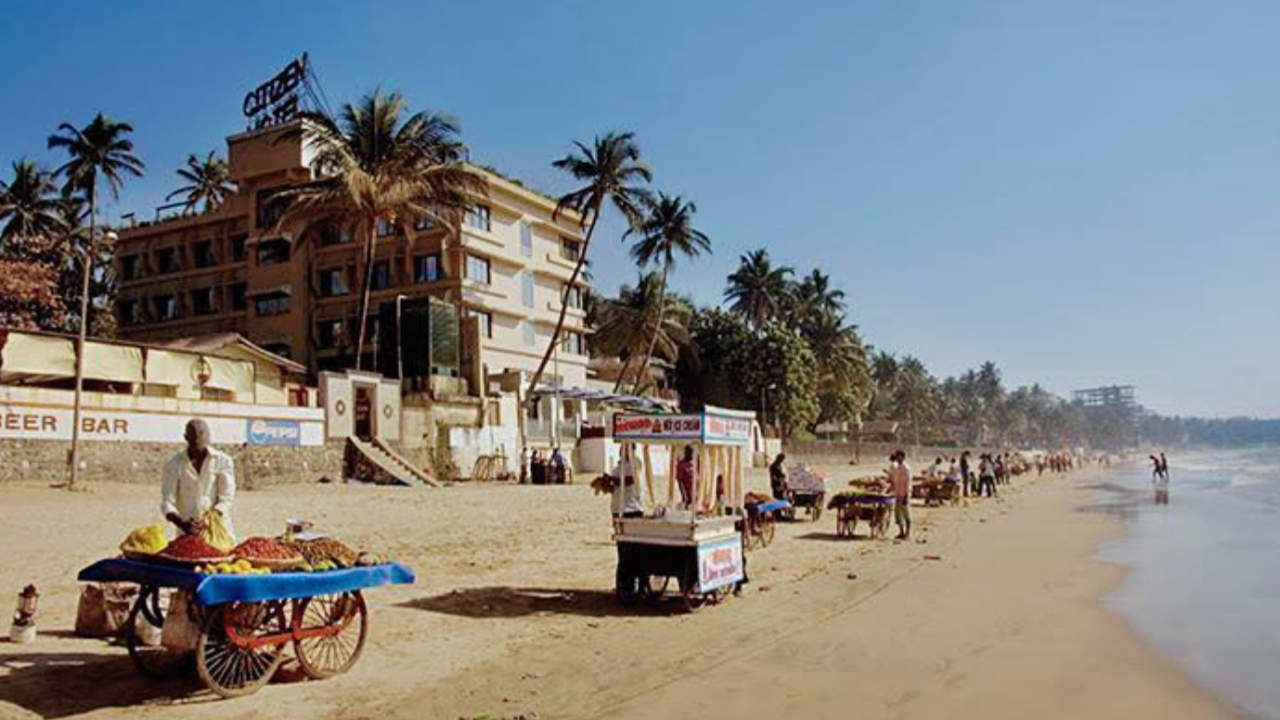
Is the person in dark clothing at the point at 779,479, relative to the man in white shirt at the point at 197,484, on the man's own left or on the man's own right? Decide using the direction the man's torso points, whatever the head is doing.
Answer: on the man's own left

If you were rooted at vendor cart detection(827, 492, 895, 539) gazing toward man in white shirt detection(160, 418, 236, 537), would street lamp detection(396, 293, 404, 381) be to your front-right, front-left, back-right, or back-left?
back-right

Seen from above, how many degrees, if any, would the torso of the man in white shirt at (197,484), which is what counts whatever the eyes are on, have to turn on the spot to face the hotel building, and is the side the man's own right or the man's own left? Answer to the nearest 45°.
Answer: approximately 180°

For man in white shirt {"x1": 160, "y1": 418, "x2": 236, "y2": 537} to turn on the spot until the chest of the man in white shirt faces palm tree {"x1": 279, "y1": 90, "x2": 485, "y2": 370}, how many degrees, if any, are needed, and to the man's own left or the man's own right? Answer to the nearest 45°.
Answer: approximately 180°

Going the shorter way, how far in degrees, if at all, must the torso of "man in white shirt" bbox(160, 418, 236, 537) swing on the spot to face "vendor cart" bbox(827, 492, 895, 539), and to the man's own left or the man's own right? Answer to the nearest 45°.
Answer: approximately 135° to the man's own left

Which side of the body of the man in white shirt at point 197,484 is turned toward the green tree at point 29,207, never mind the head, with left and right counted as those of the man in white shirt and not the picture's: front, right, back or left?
back

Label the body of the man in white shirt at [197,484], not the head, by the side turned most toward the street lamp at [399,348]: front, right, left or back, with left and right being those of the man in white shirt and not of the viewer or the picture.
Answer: back

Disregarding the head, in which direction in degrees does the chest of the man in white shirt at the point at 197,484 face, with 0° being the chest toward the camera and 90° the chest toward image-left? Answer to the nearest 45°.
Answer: approximately 0°

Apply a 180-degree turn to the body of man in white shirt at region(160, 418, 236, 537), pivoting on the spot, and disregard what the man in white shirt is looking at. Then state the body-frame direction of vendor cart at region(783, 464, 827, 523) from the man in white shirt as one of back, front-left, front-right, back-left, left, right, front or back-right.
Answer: front-right
